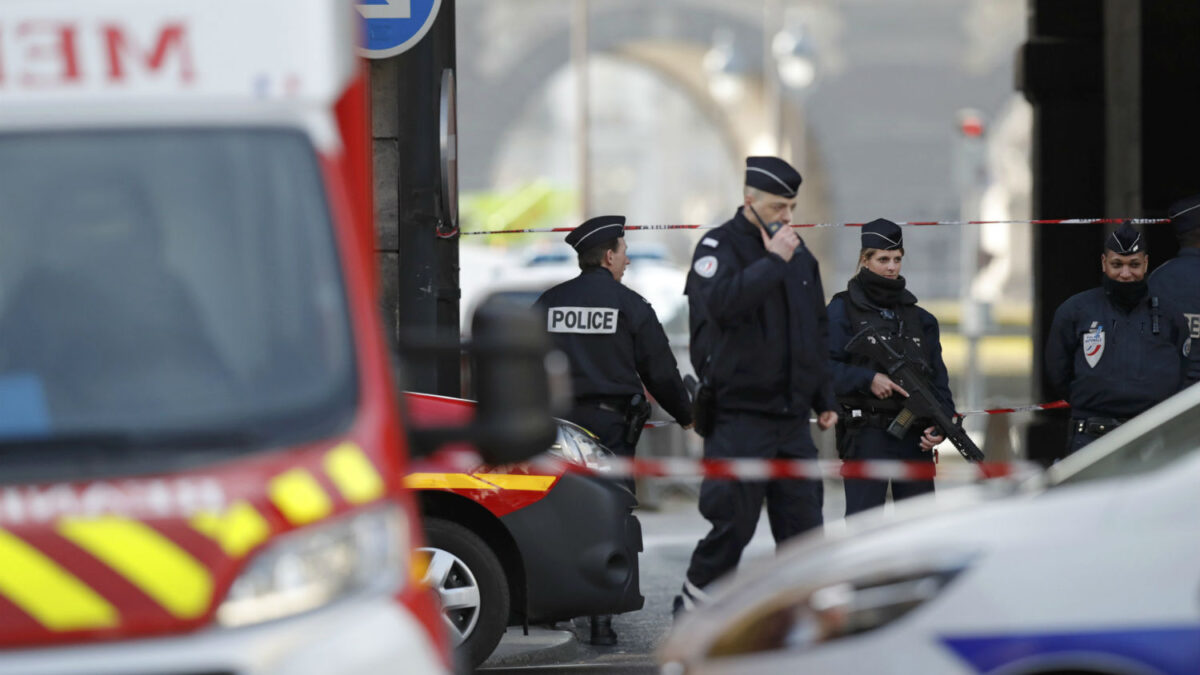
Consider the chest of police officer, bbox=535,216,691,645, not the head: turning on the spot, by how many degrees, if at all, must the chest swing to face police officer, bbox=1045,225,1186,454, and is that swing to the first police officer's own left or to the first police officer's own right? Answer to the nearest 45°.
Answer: approximately 45° to the first police officer's own right

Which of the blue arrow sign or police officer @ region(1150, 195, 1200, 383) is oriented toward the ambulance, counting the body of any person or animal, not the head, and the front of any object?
the blue arrow sign

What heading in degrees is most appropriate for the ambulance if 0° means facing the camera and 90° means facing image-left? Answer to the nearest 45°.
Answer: approximately 0°

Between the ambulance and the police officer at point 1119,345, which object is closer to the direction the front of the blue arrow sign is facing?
the ambulance

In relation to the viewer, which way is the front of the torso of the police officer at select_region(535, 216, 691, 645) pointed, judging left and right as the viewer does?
facing away from the viewer and to the right of the viewer
